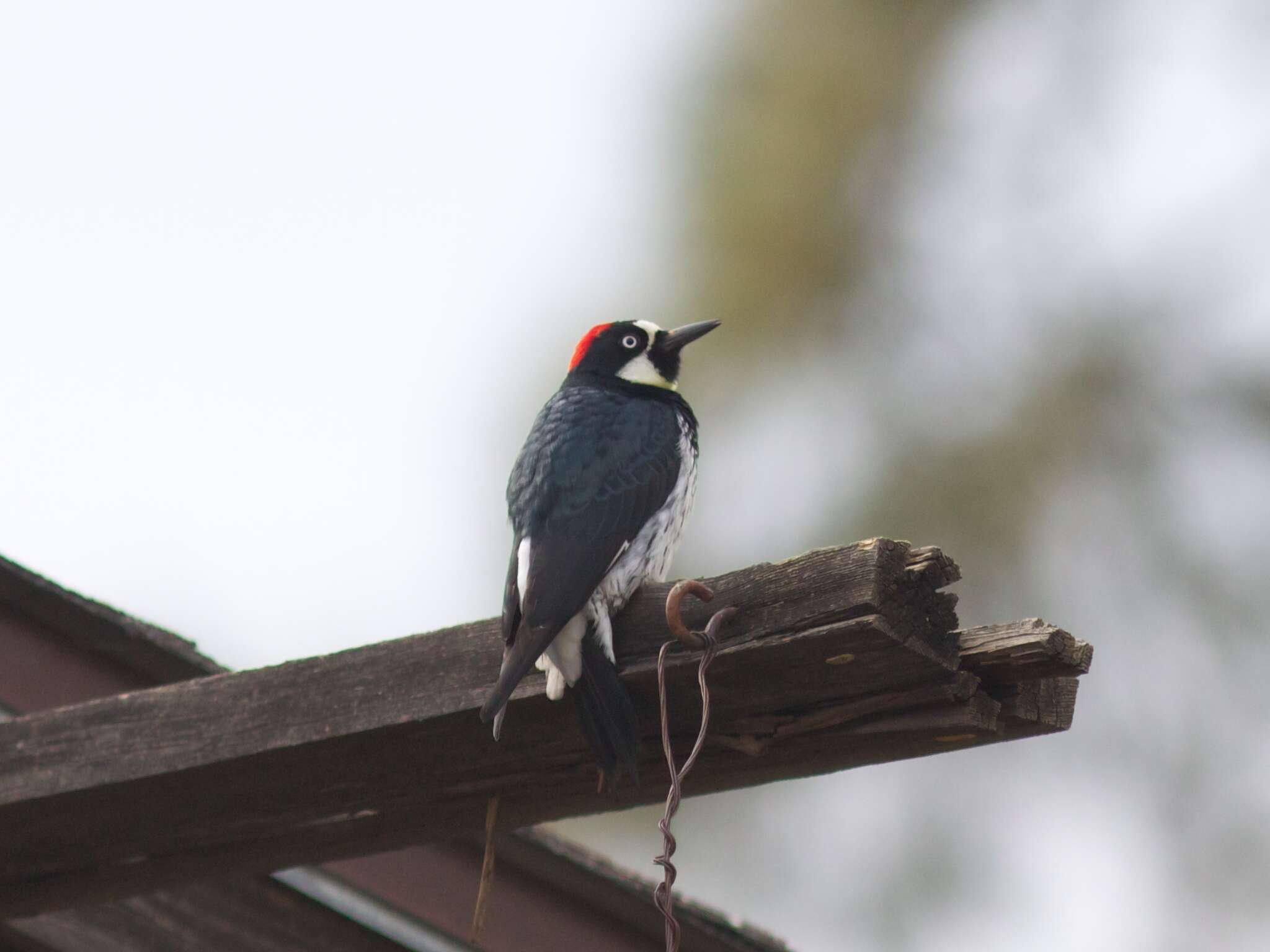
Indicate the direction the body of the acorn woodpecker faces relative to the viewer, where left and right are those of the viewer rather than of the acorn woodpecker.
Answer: facing away from the viewer and to the right of the viewer

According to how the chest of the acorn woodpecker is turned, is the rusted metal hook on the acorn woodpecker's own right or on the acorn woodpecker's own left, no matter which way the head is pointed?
on the acorn woodpecker's own right

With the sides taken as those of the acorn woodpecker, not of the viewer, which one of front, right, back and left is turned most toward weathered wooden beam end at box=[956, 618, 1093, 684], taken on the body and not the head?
right
